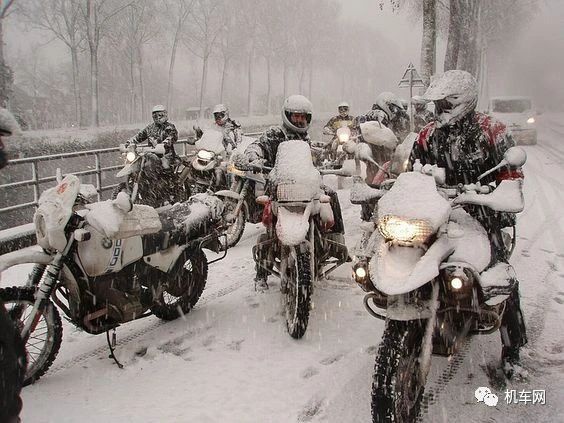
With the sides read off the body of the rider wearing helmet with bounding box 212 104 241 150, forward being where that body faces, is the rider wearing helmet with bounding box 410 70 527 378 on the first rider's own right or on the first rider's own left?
on the first rider's own left

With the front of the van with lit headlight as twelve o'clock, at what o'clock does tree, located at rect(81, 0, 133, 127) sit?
The tree is roughly at 3 o'clock from the van with lit headlight.

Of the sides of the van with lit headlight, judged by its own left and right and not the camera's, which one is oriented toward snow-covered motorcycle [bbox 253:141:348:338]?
front

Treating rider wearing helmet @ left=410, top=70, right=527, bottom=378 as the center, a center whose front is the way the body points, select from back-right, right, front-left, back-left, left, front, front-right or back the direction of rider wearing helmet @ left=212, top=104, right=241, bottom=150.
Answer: right

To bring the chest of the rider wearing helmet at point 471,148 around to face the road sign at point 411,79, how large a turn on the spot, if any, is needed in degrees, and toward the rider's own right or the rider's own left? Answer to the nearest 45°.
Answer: approximately 135° to the rider's own right

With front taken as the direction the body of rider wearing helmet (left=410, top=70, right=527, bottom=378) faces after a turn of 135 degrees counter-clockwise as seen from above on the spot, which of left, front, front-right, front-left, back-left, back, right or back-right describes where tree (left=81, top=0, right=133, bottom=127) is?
back-left

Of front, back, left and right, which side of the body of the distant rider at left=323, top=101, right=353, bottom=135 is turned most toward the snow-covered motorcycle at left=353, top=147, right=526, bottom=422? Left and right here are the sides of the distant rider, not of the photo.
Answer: front

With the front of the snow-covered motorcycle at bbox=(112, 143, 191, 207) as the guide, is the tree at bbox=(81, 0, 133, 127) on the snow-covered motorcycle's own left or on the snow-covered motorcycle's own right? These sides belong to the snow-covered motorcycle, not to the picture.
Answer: on the snow-covered motorcycle's own right

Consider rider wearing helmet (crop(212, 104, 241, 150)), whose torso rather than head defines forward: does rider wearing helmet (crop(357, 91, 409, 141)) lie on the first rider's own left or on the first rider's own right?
on the first rider's own left

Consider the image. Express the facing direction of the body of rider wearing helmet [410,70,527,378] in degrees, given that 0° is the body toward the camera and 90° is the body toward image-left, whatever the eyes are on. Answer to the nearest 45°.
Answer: approximately 45°
